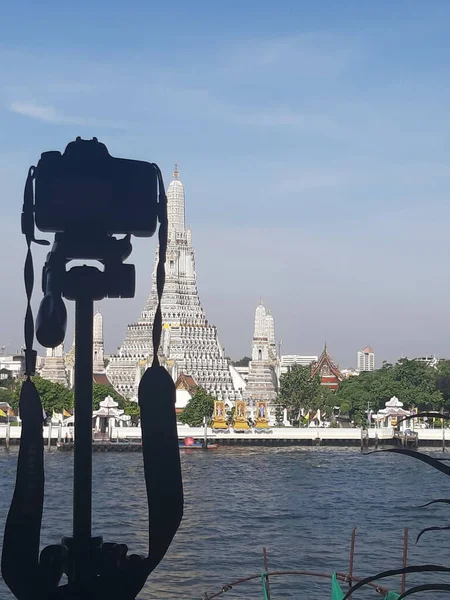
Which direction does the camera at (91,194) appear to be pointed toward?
away from the camera
